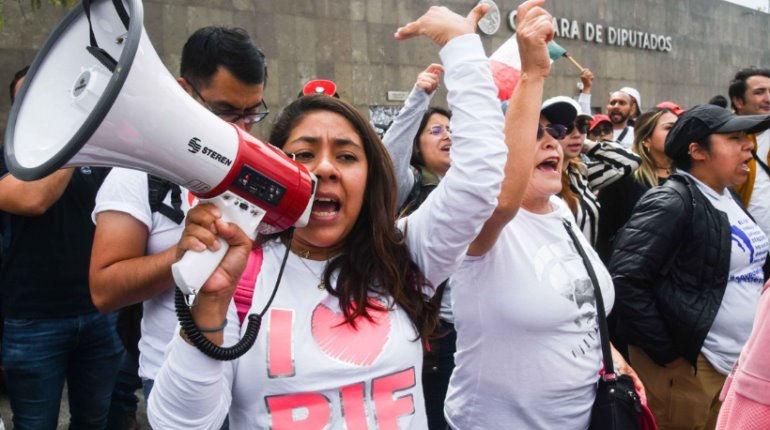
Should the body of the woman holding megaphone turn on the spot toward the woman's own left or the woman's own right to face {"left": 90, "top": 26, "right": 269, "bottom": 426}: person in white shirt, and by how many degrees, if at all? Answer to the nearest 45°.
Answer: approximately 135° to the woman's own right

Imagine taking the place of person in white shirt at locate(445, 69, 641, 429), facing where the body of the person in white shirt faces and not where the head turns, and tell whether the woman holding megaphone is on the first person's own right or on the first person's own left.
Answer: on the first person's own right

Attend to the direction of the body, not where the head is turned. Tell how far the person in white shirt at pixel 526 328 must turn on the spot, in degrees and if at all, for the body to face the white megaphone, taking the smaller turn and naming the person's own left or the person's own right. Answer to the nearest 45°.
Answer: approximately 90° to the person's own right

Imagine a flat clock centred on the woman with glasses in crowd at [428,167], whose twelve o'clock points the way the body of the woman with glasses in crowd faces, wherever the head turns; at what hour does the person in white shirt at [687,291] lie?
The person in white shirt is roughly at 11 o'clock from the woman with glasses in crowd.

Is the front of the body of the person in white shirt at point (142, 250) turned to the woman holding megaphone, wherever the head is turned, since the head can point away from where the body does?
yes

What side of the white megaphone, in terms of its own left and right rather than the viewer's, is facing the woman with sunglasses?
back
